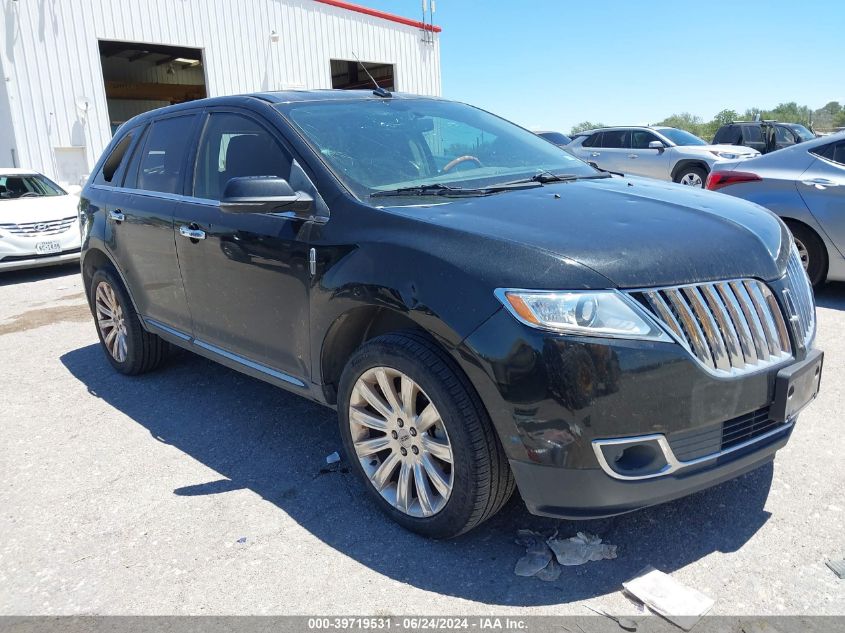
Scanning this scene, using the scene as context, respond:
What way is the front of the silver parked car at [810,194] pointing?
to the viewer's right

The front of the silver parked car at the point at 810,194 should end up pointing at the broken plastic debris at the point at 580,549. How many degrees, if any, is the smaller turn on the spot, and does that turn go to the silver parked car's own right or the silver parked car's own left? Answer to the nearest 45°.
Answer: approximately 90° to the silver parked car's own right

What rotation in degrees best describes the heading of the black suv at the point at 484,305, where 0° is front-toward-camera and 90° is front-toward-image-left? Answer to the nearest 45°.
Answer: approximately 315°

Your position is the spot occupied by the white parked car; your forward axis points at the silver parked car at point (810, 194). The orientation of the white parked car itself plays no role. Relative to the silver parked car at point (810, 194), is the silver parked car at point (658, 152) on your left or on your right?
left

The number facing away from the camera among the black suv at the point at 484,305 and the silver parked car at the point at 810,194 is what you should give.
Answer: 0

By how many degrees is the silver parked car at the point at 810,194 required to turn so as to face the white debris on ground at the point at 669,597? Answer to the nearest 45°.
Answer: approximately 90° to its right

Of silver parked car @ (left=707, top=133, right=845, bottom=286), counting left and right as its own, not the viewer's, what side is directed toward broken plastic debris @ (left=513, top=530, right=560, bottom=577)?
right

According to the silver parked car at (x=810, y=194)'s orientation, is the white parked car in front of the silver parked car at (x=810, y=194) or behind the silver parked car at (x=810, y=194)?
behind
